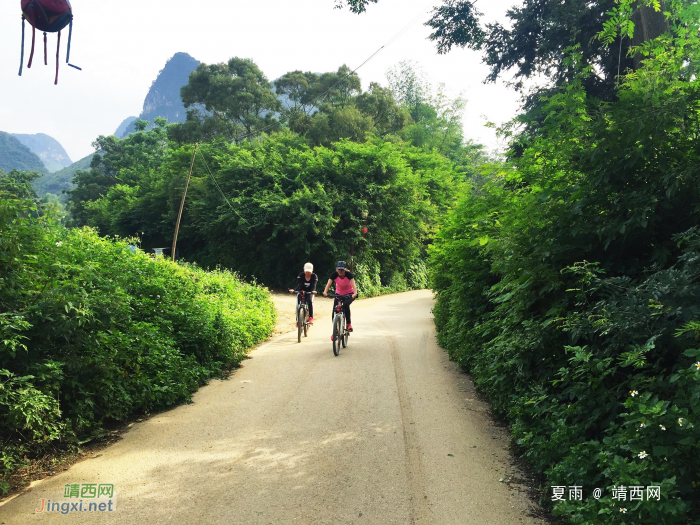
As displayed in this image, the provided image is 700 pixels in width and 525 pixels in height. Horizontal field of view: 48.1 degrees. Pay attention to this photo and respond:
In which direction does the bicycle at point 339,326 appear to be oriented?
toward the camera

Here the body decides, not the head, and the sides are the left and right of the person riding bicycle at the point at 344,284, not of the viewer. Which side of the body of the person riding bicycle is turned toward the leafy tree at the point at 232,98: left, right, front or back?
back

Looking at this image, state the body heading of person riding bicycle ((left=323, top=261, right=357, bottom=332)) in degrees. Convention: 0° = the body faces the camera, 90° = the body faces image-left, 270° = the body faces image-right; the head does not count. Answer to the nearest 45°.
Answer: approximately 0°

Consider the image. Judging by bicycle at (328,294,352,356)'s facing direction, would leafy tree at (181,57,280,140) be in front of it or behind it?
behind

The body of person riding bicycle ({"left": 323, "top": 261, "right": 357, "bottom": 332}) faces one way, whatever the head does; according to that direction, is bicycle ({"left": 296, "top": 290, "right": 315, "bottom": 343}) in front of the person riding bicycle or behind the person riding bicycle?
behind
